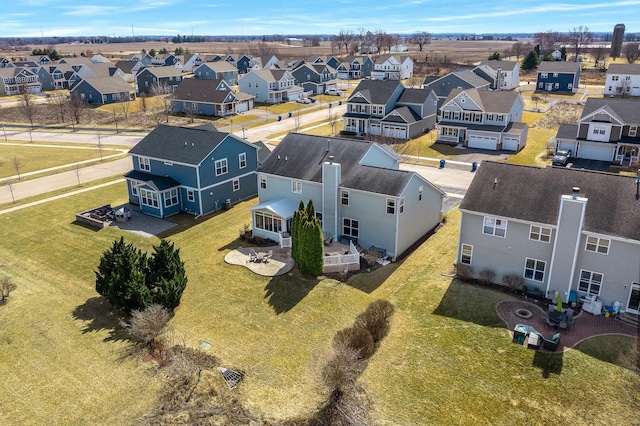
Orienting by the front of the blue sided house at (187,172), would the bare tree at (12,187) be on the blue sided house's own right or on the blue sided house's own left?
on the blue sided house's own left

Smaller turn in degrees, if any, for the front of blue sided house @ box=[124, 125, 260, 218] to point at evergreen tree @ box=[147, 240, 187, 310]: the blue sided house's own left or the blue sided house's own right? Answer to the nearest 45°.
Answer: approximately 135° to the blue sided house's own right

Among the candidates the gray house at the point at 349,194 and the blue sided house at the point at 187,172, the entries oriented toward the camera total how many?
0

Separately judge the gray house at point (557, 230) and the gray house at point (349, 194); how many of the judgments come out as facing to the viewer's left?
0

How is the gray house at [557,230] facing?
away from the camera

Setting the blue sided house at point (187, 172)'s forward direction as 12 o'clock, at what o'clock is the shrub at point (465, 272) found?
The shrub is roughly at 3 o'clock from the blue sided house.

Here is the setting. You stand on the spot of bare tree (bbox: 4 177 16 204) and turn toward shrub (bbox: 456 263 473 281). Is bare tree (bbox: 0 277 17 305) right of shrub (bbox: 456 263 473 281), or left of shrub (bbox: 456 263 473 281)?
right

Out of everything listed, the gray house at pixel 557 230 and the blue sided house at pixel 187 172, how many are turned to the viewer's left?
0

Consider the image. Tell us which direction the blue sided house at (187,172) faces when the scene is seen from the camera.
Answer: facing away from the viewer and to the right of the viewer

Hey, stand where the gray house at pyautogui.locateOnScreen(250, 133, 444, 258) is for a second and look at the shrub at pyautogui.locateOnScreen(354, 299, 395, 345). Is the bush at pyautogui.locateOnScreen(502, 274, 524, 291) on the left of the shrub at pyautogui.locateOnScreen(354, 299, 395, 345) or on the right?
left

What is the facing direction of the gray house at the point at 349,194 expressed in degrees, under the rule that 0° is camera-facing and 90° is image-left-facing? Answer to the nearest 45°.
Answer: approximately 225°

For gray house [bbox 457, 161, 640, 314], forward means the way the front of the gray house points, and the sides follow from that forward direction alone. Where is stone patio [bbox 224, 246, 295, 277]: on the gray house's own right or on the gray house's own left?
on the gray house's own left

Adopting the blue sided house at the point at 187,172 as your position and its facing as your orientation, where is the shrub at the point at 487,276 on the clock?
The shrub is roughly at 3 o'clock from the blue sided house.

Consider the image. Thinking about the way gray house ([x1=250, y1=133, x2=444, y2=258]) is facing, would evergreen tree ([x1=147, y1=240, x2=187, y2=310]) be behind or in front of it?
behind

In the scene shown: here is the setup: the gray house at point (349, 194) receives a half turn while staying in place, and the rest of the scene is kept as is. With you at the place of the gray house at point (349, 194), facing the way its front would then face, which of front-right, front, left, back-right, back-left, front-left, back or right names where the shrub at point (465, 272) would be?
left
